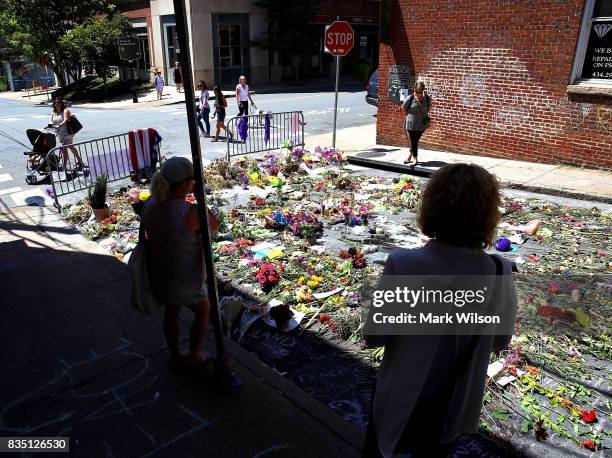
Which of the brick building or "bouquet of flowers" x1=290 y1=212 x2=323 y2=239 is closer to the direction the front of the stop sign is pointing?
the bouquet of flowers

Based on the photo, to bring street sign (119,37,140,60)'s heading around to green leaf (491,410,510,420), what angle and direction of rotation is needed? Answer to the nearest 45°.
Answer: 0° — it already faces it

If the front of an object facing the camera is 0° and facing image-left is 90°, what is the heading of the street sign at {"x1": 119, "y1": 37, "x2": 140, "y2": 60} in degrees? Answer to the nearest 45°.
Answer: approximately 0°

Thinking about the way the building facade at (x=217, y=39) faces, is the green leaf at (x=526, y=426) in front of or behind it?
in front

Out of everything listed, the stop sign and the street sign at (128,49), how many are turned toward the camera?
2

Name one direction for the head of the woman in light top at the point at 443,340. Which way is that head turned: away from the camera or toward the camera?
away from the camera

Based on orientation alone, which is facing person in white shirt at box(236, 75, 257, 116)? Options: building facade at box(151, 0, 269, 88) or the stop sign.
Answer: the building facade

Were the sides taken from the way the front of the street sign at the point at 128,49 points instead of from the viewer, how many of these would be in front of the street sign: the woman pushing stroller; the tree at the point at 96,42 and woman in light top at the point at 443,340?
2

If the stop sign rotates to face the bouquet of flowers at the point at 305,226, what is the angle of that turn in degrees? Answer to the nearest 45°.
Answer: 0° — it already faces it

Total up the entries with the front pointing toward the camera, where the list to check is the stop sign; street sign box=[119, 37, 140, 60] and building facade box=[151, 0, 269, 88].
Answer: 3

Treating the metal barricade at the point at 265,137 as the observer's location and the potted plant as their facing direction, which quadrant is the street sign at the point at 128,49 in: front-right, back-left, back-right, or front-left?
back-right

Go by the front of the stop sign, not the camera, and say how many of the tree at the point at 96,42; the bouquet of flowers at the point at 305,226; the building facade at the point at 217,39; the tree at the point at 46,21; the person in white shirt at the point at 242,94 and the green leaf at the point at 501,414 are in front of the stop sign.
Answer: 2

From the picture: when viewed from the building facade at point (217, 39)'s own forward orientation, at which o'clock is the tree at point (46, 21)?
The tree is roughly at 3 o'clock from the building facade.
